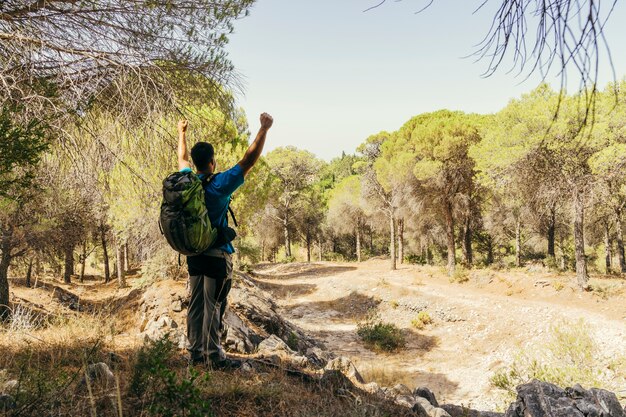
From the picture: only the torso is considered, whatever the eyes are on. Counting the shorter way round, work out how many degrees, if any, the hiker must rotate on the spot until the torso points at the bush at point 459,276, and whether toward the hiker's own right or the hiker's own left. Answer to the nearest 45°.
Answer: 0° — they already face it

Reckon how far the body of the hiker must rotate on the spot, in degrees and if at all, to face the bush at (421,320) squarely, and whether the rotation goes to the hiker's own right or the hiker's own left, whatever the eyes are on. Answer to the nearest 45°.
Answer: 0° — they already face it

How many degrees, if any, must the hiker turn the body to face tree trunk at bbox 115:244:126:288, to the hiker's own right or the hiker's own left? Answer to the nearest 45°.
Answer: approximately 45° to the hiker's own left

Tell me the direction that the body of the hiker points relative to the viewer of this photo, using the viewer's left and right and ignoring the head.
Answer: facing away from the viewer and to the right of the viewer

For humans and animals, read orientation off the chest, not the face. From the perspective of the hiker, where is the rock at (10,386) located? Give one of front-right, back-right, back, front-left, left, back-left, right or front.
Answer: back-left

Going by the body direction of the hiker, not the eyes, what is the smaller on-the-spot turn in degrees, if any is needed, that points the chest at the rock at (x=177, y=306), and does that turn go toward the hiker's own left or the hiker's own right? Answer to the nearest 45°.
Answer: approximately 45° to the hiker's own left
